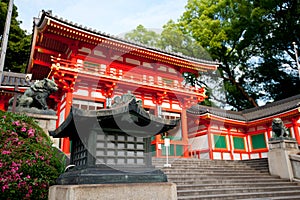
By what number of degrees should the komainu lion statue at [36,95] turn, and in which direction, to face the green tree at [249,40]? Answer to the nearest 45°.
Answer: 0° — it already faces it

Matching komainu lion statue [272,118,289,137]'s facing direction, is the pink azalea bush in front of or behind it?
in front

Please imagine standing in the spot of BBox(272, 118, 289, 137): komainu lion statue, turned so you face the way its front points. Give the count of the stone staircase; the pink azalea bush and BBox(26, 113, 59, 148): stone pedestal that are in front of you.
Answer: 3

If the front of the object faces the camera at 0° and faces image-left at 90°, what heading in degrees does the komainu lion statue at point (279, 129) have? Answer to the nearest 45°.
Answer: approximately 45°

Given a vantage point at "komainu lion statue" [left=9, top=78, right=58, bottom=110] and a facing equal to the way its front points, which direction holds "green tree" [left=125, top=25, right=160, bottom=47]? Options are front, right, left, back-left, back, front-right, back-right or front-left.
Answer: front-left

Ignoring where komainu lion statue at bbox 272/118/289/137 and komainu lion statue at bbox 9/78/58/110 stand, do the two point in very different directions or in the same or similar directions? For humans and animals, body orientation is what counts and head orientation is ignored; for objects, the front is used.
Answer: very different directions

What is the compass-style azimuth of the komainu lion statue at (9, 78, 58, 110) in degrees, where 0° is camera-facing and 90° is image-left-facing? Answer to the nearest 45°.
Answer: approximately 270°

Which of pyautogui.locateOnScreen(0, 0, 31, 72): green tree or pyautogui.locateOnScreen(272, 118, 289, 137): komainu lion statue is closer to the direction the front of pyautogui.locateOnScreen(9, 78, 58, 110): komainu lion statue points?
the komainu lion statue

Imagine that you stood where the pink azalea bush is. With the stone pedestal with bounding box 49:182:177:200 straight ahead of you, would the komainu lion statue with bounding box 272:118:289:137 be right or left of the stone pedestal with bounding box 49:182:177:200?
left

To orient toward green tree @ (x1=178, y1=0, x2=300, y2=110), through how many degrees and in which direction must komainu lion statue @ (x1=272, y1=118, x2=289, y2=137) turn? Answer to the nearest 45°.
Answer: approximately 135° to its right

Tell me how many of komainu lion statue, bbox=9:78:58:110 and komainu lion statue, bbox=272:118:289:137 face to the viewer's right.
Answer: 1
